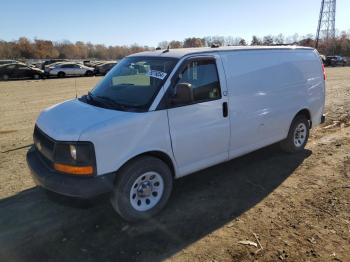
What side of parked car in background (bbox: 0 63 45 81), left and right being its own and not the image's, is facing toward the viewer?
right

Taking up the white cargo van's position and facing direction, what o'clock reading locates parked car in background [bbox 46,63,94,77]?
The parked car in background is roughly at 4 o'clock from the white cargo van.

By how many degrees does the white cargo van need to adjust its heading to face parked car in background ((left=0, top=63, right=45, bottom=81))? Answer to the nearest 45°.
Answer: approximately 90° to its right

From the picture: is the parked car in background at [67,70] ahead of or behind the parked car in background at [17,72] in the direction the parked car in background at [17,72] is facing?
ahead

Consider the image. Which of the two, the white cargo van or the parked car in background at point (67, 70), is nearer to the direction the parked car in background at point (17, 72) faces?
the parked car in background

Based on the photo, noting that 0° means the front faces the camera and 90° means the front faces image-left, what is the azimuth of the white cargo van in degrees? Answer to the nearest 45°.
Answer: approximately 45°

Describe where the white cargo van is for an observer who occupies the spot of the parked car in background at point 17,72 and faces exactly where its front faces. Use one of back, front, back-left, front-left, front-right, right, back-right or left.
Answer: right
